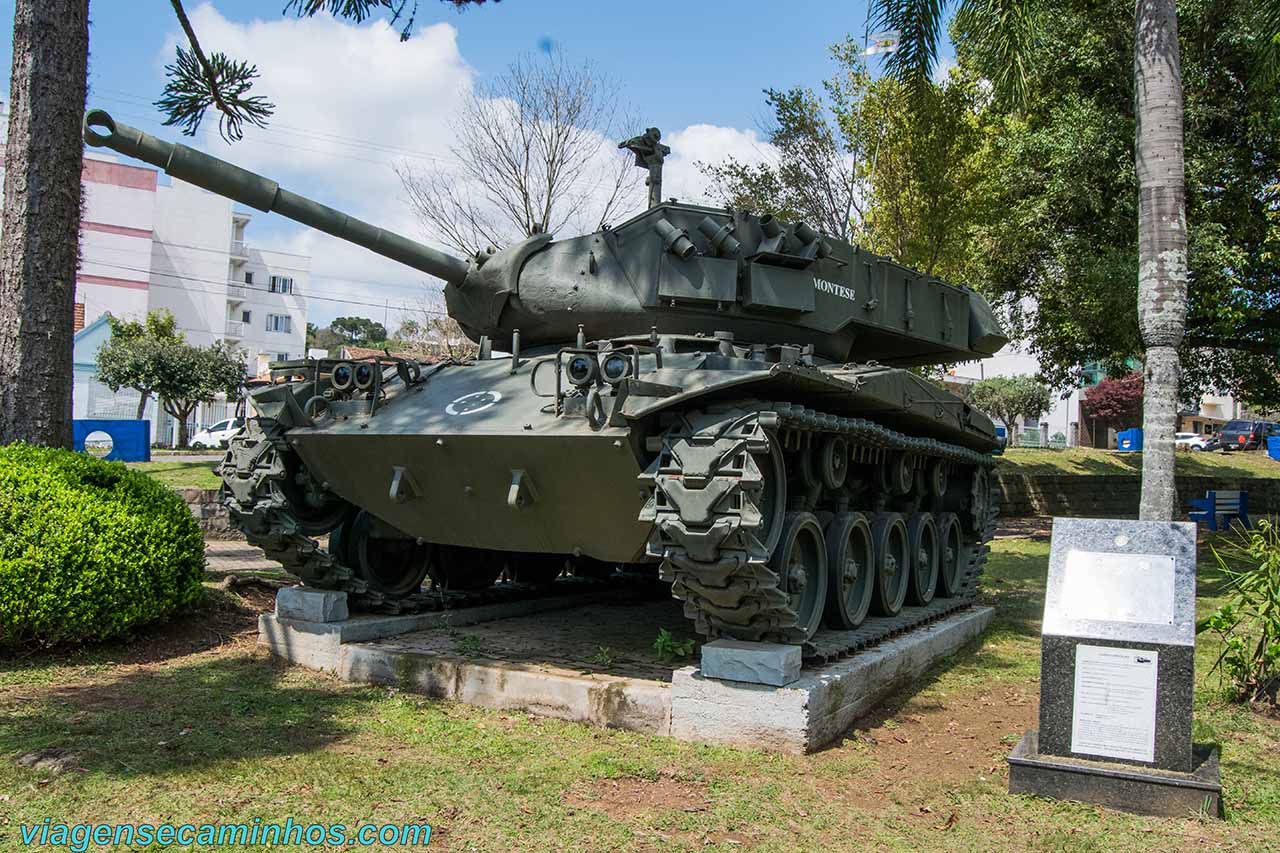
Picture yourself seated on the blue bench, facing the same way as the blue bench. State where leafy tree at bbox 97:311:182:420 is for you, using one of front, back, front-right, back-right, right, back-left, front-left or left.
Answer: right

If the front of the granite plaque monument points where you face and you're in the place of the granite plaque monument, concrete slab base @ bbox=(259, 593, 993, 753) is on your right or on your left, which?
on your right

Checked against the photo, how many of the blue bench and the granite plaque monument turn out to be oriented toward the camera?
2

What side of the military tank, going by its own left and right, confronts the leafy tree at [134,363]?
right

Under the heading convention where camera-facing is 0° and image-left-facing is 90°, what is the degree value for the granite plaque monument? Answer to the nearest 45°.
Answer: approximately 0°

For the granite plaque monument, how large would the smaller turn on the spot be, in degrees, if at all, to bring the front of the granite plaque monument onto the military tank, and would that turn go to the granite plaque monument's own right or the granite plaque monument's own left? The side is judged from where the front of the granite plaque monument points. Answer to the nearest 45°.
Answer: approximately 135° to the granite plaque monument's own right

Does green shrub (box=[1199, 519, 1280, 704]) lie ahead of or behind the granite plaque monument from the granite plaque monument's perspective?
behind

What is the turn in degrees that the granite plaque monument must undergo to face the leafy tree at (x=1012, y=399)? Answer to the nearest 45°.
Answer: approximately 180°

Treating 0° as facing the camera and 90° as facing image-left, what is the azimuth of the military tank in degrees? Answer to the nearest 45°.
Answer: approximately 45°

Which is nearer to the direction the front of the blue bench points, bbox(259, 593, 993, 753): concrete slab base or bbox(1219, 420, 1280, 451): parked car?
the concrete slab base
